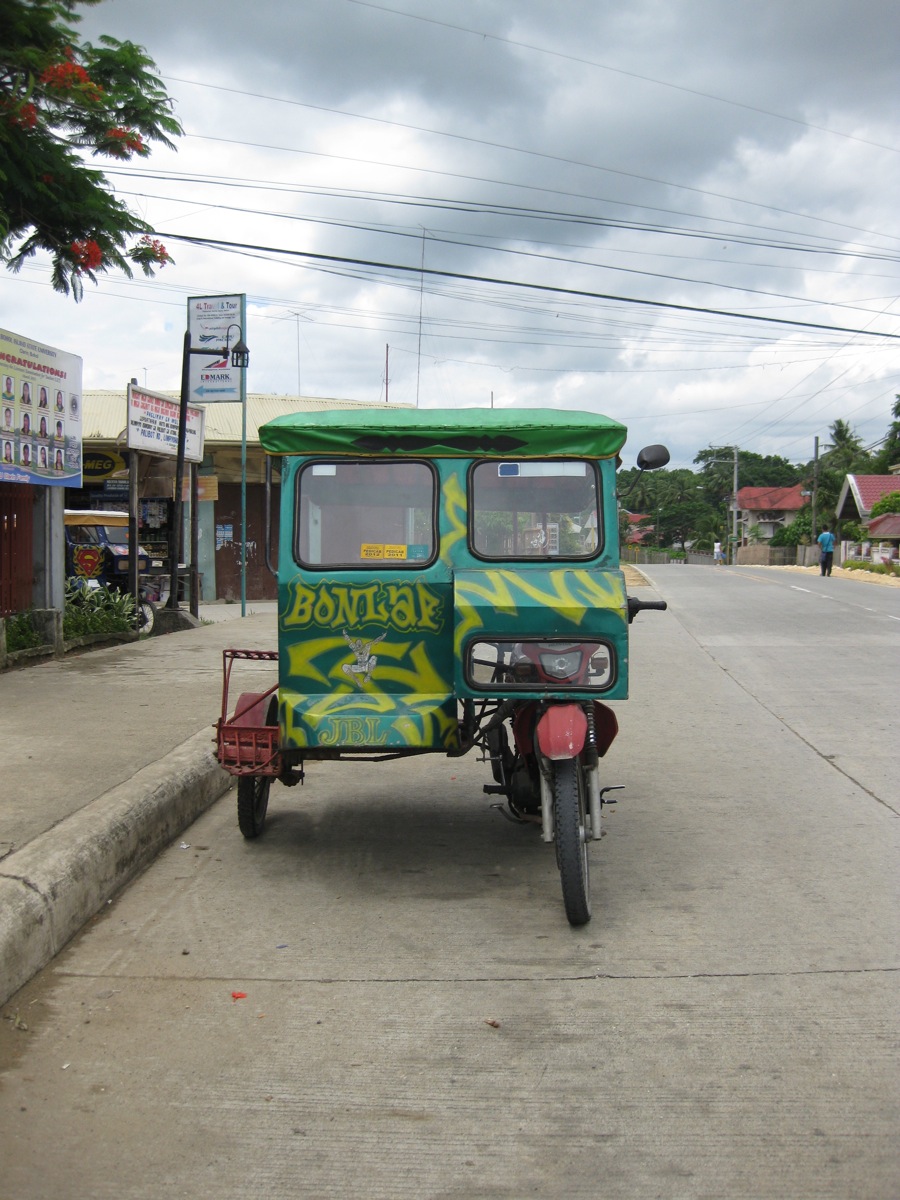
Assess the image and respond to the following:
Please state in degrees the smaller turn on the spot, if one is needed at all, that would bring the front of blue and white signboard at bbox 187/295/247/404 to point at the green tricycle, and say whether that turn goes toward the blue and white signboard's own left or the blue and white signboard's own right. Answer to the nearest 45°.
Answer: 0° — it already faces it

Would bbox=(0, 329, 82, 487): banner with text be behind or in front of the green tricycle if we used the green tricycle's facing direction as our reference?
behind

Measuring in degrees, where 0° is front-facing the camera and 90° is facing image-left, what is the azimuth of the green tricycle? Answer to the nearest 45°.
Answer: approximately 0°

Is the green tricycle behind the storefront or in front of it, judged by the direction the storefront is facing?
in front
